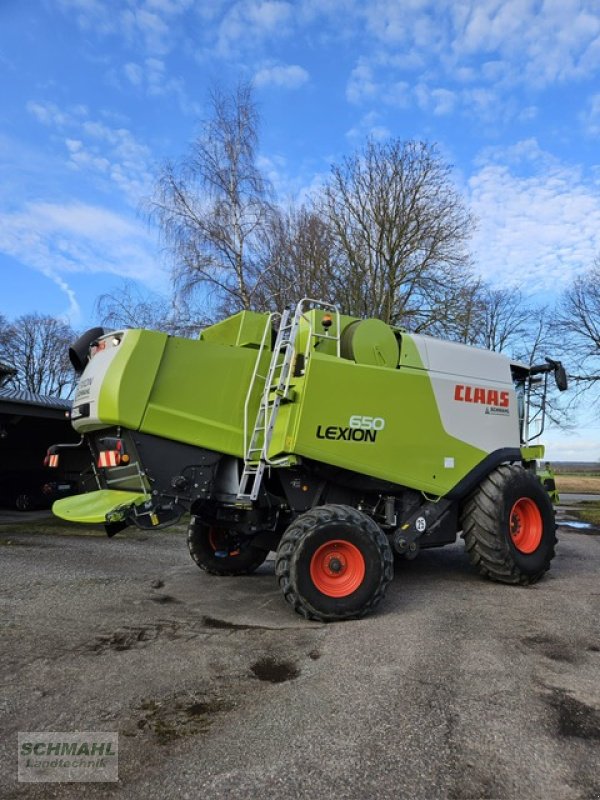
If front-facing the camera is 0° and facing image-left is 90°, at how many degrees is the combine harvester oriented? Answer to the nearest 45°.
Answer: approximately 225°

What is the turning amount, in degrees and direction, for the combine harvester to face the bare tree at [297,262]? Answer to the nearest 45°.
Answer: approximately 45° to its left
